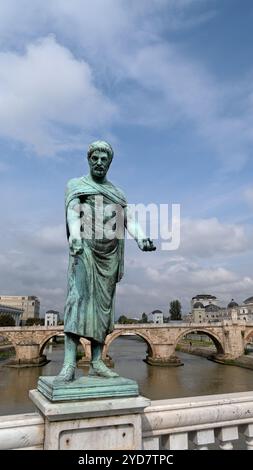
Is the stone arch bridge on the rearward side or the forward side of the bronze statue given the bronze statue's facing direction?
on the rearward side

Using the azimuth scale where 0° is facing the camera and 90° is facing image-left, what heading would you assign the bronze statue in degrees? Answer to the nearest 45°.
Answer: approximately 0°
